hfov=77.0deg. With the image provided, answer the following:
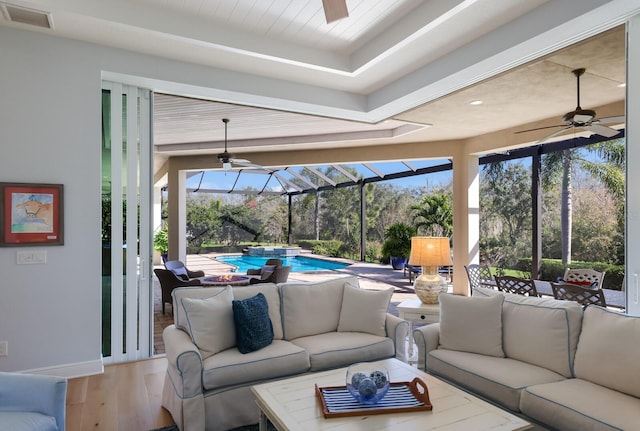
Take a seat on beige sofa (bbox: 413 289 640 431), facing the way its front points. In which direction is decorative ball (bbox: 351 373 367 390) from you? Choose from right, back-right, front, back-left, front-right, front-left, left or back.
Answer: front

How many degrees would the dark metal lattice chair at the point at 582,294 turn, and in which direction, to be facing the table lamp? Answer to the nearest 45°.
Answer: approximately 135° to its left

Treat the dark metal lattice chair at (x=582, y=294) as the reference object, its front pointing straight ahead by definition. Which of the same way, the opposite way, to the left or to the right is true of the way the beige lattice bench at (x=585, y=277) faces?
the opposite way

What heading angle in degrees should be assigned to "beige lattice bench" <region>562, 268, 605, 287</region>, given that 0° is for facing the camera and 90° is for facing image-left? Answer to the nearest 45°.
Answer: approximately 45°

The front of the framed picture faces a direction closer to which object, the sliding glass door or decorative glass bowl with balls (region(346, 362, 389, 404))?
the decorative glass bowl with balls

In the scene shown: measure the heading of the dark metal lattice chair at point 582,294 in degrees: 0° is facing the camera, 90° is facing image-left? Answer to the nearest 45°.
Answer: approximately 225°

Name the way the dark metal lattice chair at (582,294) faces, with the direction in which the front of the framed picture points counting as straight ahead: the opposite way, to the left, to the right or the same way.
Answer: to the left

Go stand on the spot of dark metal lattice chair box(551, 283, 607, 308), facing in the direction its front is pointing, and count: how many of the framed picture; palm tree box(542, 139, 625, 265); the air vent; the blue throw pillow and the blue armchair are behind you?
4

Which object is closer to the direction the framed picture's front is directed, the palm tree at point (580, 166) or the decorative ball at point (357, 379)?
the decorative ball

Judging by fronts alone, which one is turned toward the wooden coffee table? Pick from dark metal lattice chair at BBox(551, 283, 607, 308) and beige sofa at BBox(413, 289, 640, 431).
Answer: the beige sofa

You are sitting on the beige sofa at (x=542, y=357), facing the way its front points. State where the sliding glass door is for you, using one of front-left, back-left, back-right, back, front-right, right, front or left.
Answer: front-right

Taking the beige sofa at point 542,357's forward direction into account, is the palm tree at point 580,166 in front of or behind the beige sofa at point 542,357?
behind

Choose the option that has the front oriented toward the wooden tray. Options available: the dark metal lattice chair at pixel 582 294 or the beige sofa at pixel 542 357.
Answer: the beige sofa

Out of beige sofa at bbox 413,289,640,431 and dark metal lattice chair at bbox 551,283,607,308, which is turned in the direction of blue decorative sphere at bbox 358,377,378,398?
the beige sofa
